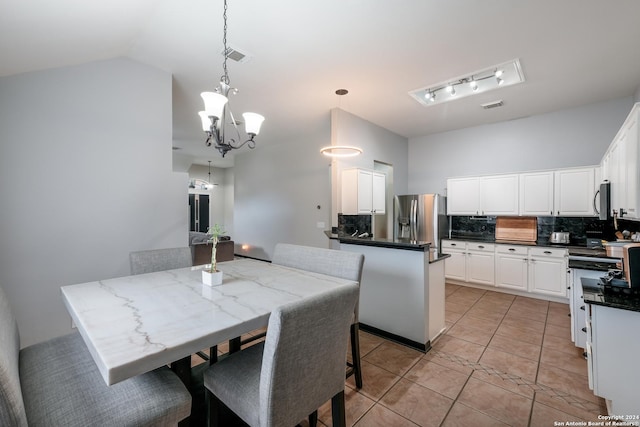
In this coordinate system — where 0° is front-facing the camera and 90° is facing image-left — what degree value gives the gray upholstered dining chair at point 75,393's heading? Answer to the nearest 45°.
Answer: approximately 270°

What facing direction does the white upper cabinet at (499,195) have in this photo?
toward the camera

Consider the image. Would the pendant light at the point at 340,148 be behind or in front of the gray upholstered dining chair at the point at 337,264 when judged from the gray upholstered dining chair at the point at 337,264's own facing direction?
behind

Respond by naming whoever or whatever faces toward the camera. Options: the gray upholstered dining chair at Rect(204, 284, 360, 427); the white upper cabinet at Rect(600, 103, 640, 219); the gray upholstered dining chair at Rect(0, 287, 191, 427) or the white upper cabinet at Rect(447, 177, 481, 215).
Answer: the white upper cabinet at Rect(447, 177, 481, 215)

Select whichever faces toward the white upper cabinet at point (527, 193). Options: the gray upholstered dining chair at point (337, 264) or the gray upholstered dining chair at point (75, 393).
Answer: the gray upholstered dining chair at point (75, 393)

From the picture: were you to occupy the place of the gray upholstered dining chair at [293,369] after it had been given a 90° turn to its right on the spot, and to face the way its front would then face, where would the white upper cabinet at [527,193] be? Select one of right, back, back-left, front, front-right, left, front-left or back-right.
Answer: front

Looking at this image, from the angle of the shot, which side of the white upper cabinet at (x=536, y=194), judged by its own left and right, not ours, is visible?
front

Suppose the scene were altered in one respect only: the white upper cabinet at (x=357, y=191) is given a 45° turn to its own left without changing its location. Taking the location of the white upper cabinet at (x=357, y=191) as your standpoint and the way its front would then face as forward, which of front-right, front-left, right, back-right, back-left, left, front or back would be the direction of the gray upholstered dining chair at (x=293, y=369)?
right

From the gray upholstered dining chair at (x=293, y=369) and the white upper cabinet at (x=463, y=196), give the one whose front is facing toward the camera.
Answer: the white upper cabinet

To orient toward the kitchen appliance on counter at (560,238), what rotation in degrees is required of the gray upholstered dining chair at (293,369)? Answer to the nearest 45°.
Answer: approximately 90° to its right

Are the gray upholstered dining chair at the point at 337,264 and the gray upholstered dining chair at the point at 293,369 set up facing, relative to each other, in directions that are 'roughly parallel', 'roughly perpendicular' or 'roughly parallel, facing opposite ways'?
roughly perpendicular

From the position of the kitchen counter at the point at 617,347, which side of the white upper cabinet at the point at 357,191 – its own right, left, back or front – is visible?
front

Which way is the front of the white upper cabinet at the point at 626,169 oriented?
to the viewer's left

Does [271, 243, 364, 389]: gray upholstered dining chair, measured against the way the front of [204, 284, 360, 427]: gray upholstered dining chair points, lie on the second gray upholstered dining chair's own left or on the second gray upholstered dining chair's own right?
on the second gray upholstered dining chair's own right

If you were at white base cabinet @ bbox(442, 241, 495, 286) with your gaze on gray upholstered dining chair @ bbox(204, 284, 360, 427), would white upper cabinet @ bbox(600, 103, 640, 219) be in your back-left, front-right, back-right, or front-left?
front-left
